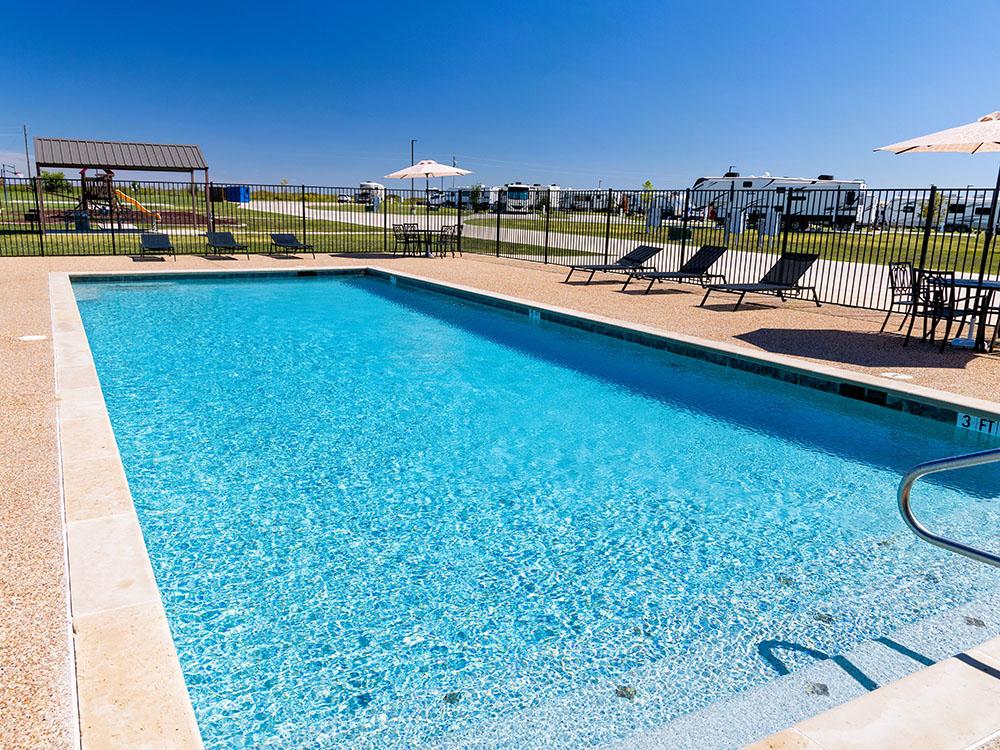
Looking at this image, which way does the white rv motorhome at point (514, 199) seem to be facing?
toward the camera

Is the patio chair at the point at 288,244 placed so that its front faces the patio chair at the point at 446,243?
no

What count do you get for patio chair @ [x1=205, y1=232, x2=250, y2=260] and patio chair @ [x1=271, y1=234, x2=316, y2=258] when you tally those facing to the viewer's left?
0

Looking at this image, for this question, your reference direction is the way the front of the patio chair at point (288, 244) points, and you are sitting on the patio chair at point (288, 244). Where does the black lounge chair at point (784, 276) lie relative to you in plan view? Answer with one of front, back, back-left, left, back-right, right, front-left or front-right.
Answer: front

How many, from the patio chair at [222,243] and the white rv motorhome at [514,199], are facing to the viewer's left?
0

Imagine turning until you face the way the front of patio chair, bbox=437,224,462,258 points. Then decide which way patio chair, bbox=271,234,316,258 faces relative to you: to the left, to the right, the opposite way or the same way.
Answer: to the left

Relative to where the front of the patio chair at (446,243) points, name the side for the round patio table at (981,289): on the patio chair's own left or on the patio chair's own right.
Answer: on the patio chair's own left

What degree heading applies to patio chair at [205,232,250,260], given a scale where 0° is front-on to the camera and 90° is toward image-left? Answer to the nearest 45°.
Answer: approximately 315°

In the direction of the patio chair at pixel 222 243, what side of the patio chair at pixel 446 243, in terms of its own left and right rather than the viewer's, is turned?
front

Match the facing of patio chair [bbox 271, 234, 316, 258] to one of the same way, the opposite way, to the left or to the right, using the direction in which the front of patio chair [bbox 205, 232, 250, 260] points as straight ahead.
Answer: the same way

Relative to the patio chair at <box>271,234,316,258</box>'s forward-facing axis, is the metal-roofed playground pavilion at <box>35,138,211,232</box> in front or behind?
behind
